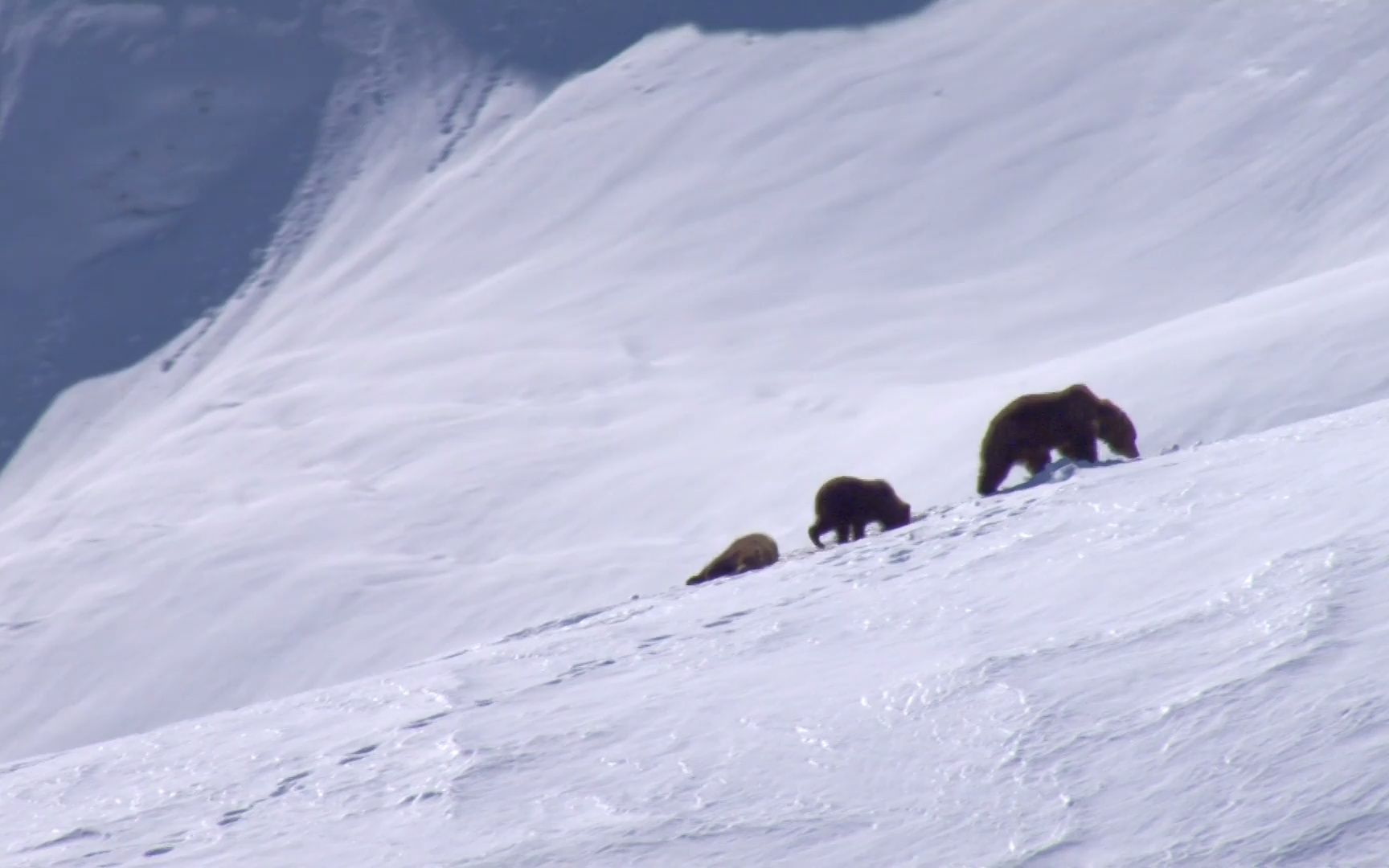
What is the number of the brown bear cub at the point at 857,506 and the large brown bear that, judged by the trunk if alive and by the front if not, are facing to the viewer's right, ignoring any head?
2

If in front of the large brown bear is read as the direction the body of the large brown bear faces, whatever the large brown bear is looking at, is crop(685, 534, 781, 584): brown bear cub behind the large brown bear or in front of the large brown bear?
behind

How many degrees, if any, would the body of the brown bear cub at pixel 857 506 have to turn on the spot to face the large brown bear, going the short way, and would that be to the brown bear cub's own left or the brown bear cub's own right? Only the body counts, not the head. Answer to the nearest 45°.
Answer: approximately 45° to the brown bear cub's own right

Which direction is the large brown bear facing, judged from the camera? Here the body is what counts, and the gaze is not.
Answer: to the viewer's right

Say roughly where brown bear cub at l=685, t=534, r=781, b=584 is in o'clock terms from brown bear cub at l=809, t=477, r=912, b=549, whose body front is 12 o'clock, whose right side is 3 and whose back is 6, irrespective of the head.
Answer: brown bear cub at l=685, t=534, r=781, b=584 is roughly at 6 o'clock from brown bear cub at l=809, t=477, r=912, b=549.

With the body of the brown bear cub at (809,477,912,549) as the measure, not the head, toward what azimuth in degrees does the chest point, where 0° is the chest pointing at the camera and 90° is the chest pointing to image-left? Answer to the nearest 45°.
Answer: approximately 270°

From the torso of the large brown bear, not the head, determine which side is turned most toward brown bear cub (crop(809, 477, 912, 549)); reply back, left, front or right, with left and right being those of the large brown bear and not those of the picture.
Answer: back

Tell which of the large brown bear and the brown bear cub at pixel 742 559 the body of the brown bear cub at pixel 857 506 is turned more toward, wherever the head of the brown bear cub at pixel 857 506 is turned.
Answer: the large brown bear
